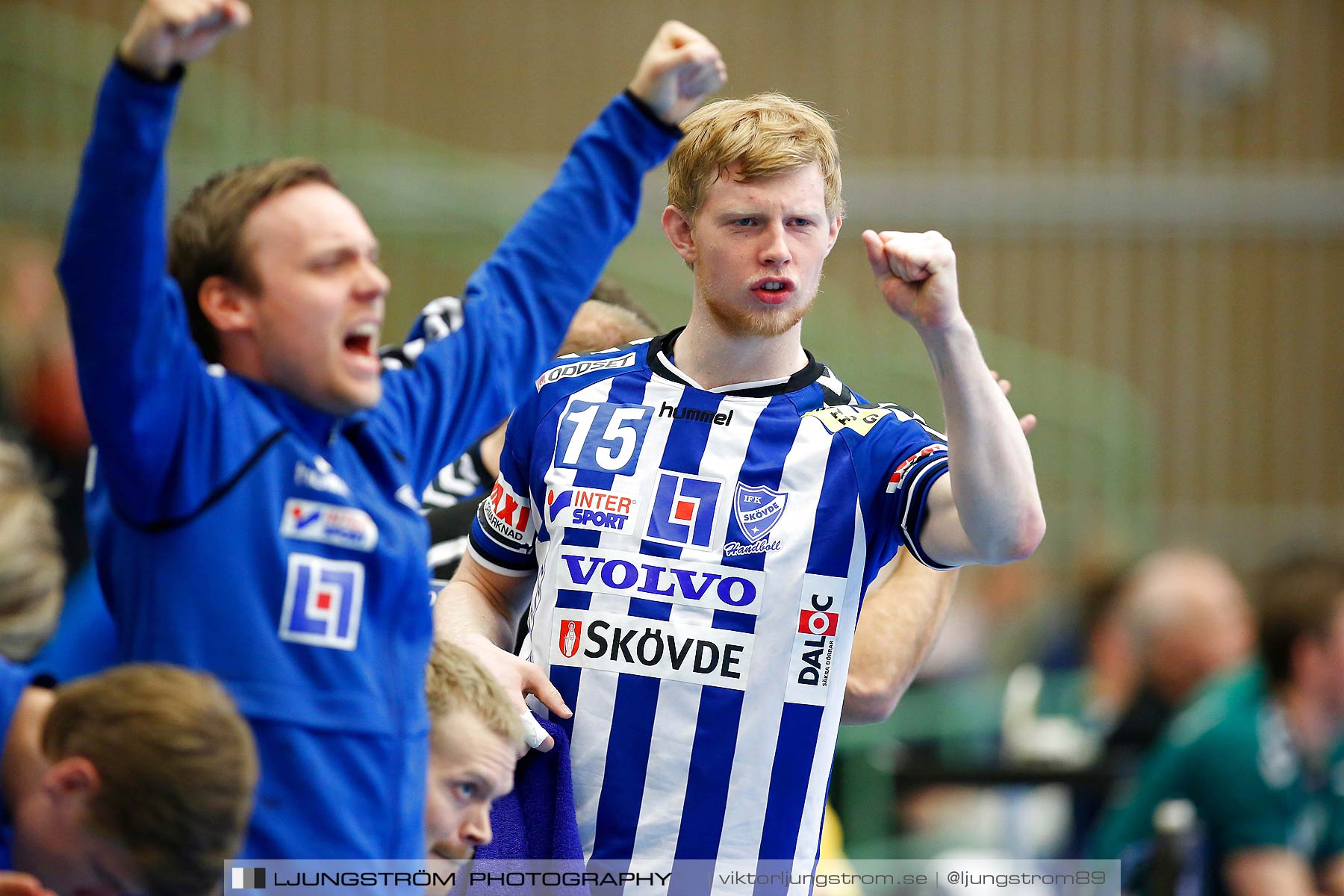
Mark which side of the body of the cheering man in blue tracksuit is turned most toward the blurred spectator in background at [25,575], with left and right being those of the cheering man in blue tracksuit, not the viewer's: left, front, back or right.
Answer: back

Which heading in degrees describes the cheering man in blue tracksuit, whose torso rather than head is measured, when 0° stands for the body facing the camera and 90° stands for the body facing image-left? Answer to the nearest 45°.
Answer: approximately 315°

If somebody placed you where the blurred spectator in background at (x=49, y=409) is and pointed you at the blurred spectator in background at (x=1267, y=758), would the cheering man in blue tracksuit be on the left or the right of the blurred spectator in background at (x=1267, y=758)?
right

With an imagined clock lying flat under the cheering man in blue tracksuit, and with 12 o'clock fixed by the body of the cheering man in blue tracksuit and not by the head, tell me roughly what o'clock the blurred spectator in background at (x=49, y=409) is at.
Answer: The blurred spectator in background is roughly at 7 o'clock from the cheering man in blue tracksuit.

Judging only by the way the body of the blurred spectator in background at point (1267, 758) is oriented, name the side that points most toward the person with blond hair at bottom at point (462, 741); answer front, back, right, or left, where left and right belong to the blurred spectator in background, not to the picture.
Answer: right
